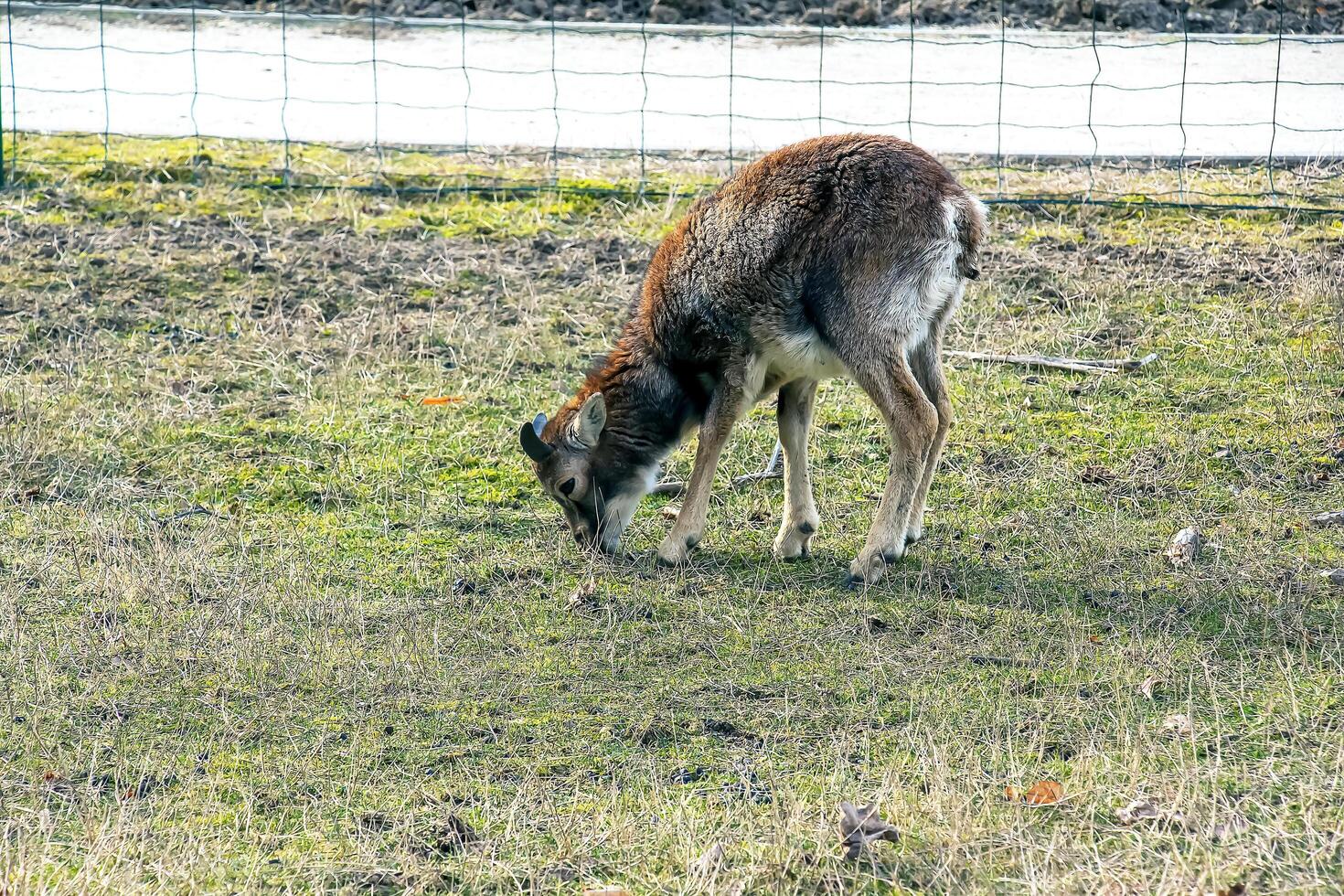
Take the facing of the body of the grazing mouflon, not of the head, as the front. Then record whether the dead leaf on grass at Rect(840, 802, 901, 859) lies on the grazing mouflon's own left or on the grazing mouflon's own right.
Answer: on the grazing mouflon's own left

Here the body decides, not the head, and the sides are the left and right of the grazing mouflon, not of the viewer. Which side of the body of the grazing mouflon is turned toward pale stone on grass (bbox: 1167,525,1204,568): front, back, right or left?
back

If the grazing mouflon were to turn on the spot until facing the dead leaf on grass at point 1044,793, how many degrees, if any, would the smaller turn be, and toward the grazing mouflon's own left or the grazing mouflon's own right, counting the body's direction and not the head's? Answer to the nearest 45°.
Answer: approximately 90° to the grazing mouflon's own left

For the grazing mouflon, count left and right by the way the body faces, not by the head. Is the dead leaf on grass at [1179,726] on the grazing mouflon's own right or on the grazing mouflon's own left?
on the grazing mouflon's own left

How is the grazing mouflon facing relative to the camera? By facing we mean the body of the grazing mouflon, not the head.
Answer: to the viewer's left
